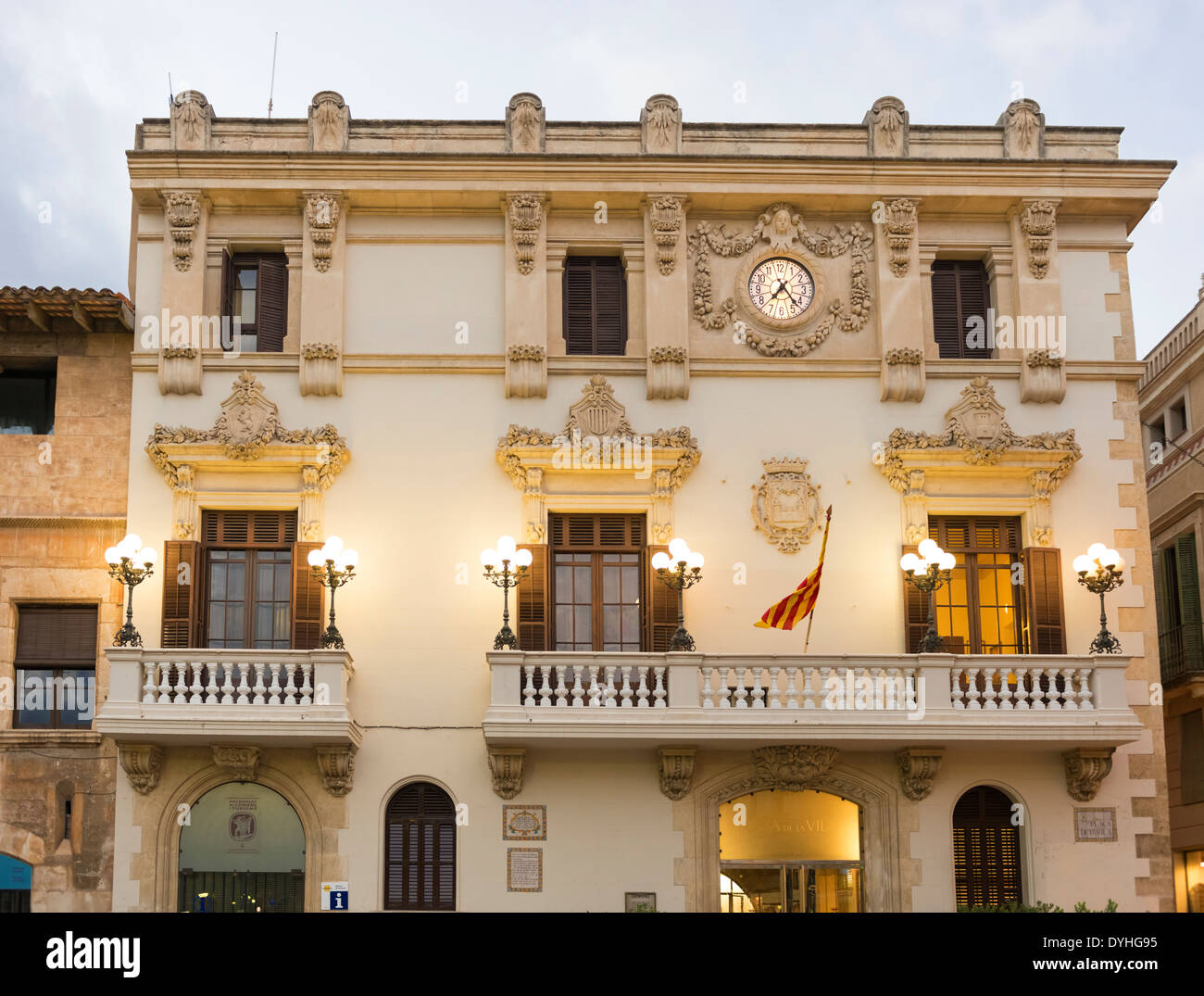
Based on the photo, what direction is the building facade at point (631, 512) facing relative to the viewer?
toward the camera

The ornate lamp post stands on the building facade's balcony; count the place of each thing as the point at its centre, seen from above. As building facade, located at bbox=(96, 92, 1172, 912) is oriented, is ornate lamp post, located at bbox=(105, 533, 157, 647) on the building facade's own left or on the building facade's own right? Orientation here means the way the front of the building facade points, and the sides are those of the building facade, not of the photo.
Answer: on the building facade's own right
